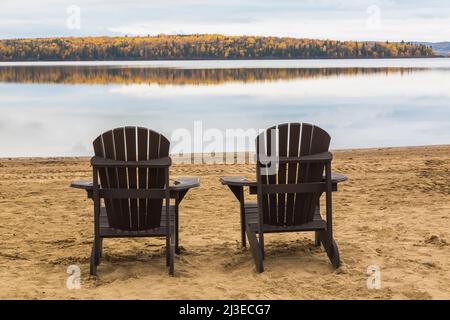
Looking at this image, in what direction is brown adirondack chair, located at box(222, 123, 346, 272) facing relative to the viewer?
away from the camera

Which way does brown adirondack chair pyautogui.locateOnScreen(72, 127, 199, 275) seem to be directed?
away from the camera

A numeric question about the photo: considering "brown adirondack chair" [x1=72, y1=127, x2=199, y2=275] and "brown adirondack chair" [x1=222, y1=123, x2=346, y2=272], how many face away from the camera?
2

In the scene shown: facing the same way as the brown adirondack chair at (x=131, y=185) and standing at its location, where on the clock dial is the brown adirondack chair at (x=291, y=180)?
the brown adirondack chair at (x=291, y=180) is roughly at 3 o'clock from the brown adirondack chair at (x=131, y=185).

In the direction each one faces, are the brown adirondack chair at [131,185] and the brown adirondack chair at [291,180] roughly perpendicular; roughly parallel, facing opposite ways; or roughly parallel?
roughly parallel

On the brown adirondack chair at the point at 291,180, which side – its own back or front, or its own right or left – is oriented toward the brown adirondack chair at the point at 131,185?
left
